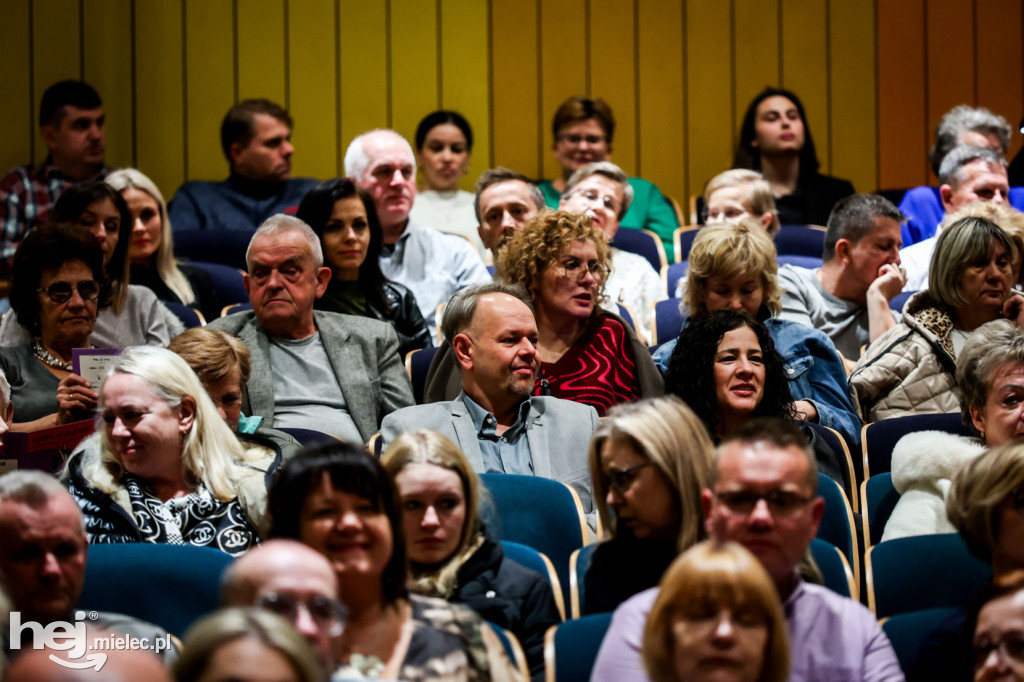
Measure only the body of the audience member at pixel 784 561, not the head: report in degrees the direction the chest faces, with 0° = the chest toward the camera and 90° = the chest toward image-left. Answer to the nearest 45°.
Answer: approximately 0°

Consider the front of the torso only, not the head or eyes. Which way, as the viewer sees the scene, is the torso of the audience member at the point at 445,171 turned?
toward the camera

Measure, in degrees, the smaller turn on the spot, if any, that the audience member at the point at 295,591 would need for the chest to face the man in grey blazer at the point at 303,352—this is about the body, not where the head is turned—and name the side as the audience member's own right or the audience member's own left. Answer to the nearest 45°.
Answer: approximately 135° to the audience member's own left

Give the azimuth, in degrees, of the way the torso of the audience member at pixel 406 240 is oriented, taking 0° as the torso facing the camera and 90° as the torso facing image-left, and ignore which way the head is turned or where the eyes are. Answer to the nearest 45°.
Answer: approximately 315°

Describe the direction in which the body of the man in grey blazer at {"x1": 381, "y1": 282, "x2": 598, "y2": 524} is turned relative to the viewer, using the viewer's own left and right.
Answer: facing the viewer and to the right of the viewer

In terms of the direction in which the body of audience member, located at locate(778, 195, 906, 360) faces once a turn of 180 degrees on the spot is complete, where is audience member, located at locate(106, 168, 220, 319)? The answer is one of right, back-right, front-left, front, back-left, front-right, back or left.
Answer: front-left

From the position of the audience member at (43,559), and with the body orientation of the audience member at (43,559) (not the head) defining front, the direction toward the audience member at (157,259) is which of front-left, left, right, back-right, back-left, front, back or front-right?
back-left

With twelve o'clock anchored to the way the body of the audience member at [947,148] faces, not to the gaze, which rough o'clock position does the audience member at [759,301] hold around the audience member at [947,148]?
the audience member at [759,301] is roughly at 2 o'clock from the audience member at [947,148].

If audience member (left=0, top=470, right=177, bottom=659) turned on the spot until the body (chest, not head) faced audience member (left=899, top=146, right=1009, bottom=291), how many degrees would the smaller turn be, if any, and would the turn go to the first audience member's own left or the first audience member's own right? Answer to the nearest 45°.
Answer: approximately 90° to the first audience member's own left

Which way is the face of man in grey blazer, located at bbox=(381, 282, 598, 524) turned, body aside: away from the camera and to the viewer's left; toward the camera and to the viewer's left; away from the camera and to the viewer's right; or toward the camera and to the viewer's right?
toward the camera and to the viewer's right

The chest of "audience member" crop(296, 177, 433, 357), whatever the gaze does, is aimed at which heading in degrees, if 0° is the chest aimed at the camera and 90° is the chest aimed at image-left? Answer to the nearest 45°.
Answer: approximately 0°

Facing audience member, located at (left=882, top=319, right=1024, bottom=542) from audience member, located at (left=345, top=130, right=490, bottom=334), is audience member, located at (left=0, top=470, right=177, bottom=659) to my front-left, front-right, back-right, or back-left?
front-right

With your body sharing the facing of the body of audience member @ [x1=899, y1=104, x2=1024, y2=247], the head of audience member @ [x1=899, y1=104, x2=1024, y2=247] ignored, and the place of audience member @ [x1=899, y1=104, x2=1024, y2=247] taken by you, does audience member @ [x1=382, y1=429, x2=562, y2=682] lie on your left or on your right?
on your right

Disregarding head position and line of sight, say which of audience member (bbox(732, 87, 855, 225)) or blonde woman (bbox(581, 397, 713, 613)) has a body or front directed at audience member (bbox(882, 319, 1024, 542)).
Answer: audience member (bbox(732, 87, 855, 225))

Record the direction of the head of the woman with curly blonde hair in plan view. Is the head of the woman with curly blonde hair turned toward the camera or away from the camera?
toward the camera

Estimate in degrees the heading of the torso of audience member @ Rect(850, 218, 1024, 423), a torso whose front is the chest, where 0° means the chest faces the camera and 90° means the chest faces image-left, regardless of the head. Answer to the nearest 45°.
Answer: approximately 315°

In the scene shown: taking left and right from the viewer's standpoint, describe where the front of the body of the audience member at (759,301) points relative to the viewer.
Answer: facing the viewer
